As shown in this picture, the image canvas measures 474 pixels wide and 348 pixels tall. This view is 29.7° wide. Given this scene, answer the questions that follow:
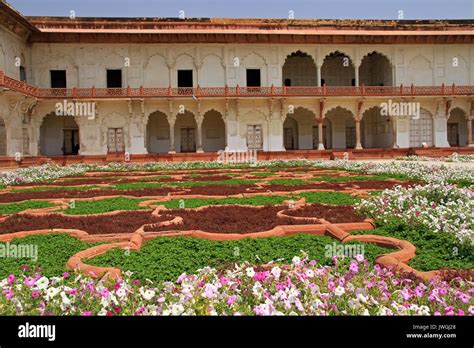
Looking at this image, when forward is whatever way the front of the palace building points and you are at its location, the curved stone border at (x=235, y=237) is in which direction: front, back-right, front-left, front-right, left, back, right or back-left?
front

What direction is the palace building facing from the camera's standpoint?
toward the camera

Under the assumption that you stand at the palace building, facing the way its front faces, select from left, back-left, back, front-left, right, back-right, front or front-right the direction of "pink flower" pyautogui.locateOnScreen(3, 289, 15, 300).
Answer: front

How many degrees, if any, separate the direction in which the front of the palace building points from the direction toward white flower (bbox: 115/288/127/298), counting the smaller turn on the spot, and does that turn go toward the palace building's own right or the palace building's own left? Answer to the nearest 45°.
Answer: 0° — it already faces it

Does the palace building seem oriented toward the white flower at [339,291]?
yes

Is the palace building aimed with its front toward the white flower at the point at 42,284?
yes

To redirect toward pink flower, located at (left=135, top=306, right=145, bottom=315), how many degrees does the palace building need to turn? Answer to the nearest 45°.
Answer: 0° — it already faces it

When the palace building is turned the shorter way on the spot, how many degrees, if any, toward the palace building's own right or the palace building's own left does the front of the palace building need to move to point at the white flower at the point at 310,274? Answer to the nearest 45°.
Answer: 0° — it already faces it

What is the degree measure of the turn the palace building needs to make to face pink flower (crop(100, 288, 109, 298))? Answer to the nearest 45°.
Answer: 0° — it already faces it

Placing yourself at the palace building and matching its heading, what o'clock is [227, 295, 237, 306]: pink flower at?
The pink flower is roughly at 12 o'clock from the palace building.

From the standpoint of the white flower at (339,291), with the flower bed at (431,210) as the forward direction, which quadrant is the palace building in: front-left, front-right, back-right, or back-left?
front-left

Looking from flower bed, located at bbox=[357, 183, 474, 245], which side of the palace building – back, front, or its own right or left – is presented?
front
